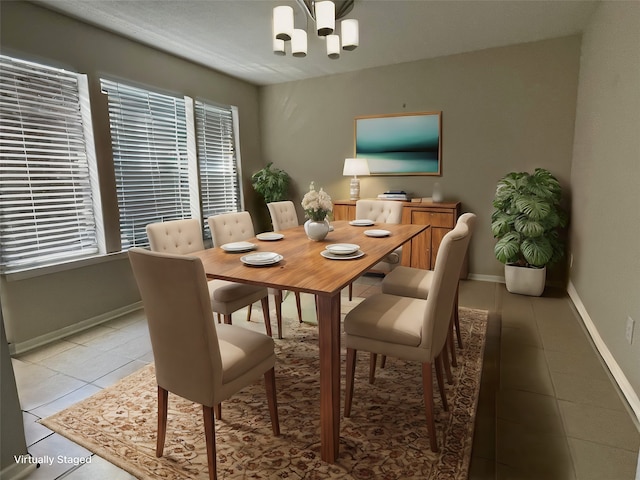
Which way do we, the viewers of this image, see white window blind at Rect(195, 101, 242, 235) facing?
facing the viewer and to the right of the viewer

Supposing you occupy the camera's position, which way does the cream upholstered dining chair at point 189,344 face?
facing away from the viewer and to the right of the viewer

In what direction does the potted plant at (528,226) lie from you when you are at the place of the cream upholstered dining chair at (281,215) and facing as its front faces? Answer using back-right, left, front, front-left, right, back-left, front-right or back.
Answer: front-left

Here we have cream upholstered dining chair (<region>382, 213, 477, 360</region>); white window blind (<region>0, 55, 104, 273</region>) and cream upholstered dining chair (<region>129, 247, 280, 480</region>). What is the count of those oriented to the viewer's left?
1

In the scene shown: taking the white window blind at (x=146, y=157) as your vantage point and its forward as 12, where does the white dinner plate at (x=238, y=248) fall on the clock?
The white dinner plate is roughly at 1 o'clock from the white window blind.

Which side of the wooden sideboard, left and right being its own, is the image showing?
front

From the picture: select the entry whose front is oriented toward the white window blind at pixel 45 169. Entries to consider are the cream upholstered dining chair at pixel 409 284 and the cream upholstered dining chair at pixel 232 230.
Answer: the cream upholstered dining chair at pixel 409 284

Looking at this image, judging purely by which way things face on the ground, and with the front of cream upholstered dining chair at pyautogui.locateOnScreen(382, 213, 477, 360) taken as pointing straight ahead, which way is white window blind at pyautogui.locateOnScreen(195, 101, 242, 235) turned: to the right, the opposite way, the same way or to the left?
the opposite way

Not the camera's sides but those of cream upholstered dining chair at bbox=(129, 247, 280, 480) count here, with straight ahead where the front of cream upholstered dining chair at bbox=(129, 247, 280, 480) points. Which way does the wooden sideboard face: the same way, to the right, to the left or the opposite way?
the opposite way

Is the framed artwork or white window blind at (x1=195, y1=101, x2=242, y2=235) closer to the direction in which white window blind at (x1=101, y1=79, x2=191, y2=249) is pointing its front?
the framed artwork

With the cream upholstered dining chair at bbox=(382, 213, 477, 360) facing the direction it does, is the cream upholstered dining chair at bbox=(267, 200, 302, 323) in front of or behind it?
in front

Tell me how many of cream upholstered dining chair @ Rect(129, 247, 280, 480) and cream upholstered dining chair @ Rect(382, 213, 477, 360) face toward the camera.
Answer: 0

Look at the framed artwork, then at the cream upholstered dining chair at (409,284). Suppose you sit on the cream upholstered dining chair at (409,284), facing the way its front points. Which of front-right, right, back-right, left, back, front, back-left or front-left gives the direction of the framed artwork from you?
right

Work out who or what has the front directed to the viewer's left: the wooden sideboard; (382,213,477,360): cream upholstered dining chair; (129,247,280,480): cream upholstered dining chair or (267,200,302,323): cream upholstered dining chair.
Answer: (382,213,477,360): cream upholstered dining chair

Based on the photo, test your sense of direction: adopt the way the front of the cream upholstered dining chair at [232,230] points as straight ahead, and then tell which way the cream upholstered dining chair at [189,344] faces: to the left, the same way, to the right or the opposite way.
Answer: to the left
